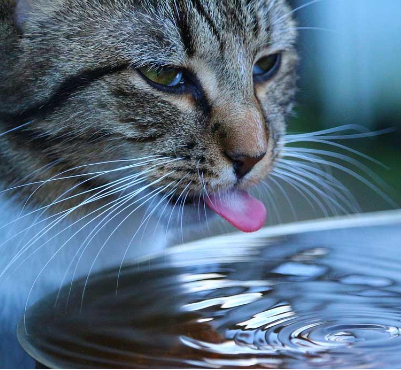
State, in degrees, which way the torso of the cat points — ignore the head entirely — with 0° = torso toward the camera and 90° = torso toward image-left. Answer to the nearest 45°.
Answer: approximately 315°
